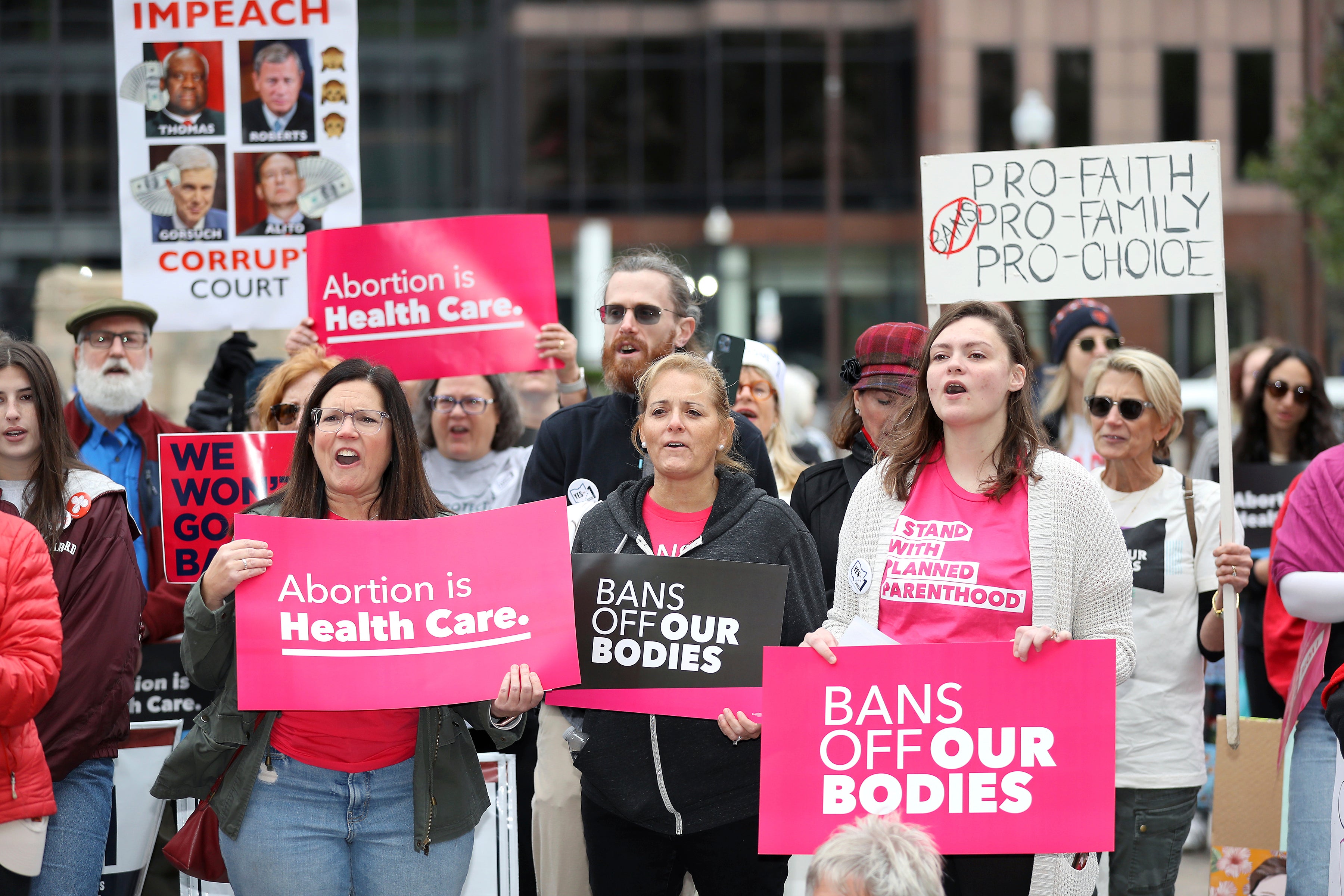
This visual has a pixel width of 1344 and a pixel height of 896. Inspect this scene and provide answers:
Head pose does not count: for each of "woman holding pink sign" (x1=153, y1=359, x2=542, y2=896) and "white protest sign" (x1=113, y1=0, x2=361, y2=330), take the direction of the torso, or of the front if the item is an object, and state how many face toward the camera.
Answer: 2

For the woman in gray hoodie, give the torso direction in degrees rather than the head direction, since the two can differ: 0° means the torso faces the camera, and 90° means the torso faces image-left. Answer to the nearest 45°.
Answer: approximately 0°

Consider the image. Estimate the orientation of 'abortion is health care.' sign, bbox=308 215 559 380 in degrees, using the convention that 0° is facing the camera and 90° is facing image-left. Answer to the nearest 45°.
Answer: approximately 0°
